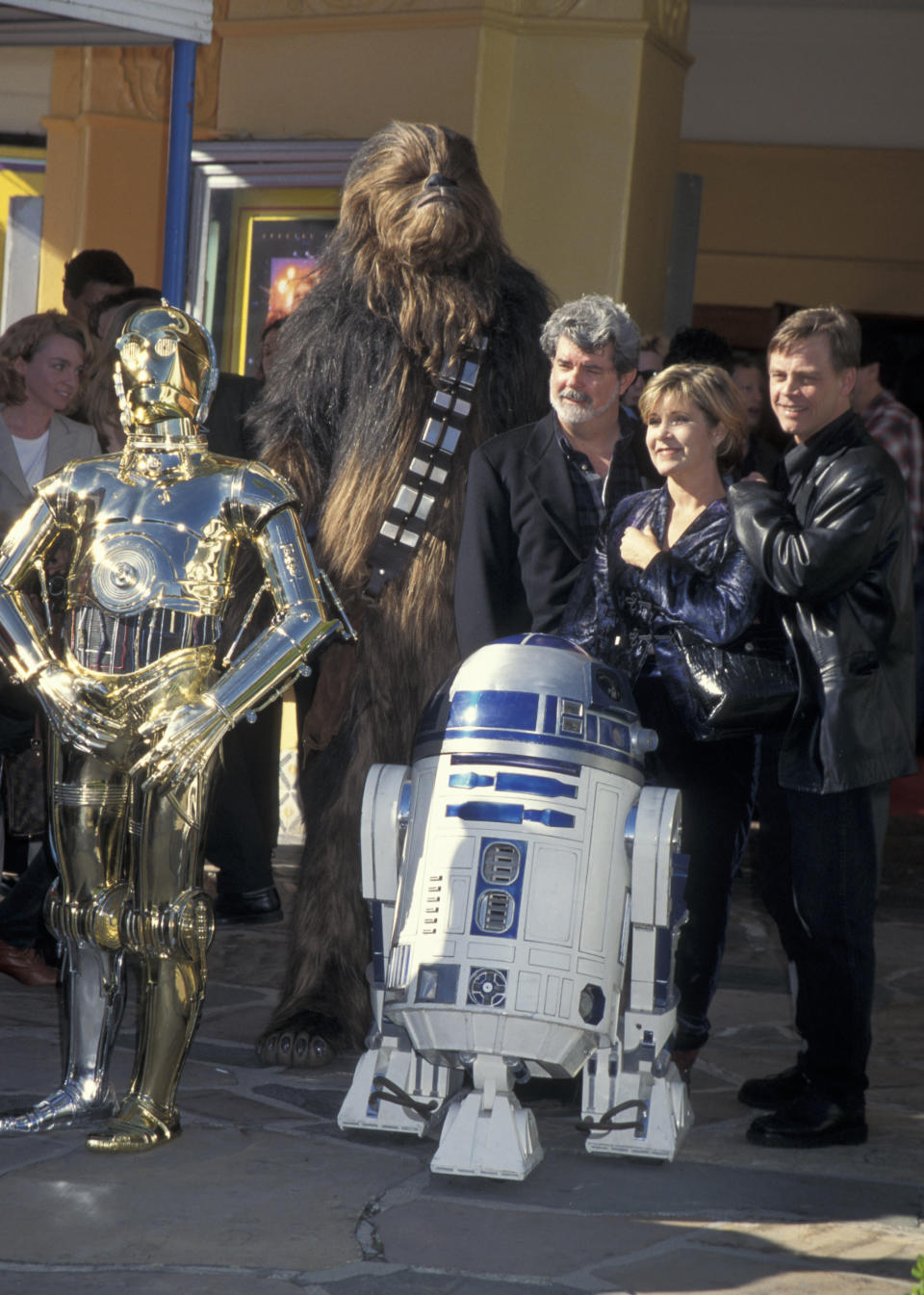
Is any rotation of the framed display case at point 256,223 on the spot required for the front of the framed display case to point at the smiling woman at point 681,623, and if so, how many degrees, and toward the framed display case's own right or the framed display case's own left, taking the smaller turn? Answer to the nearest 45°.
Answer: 0° — it already faces them

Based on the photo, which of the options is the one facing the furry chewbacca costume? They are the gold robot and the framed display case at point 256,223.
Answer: the framed display case

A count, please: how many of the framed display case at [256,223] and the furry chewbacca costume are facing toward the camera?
2

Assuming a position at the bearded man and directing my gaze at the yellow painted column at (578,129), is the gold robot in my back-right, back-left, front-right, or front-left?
back-left

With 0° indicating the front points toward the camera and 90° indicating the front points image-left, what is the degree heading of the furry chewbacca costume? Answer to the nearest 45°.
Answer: approximately 0°

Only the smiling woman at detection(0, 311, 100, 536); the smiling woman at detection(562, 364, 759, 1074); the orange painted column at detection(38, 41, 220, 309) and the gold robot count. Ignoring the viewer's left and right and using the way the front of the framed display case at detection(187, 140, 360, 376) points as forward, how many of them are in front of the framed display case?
3

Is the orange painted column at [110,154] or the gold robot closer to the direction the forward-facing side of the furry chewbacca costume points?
the gold robot

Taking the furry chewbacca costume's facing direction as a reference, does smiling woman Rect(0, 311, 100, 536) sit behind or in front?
behind

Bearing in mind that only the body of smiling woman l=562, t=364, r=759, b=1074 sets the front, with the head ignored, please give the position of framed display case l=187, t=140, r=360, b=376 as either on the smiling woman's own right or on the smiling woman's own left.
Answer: on the smiling woman's own right
